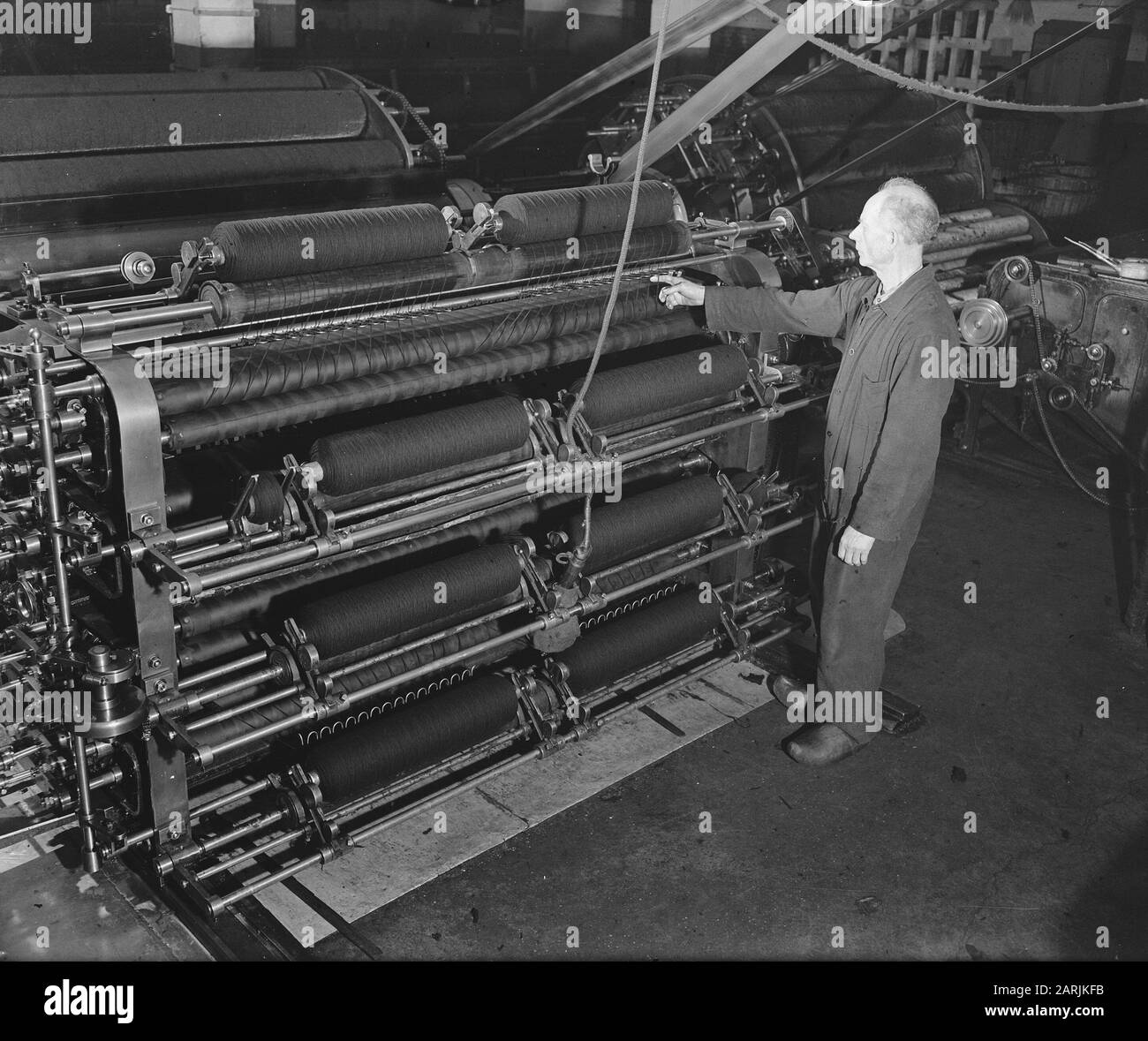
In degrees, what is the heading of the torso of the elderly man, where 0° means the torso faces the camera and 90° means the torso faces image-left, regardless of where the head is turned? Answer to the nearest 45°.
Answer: approximately 90°
